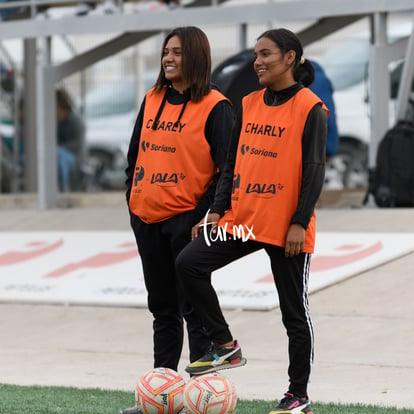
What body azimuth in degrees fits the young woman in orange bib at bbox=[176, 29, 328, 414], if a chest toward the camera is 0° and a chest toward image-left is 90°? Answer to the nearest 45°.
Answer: approximately 45°

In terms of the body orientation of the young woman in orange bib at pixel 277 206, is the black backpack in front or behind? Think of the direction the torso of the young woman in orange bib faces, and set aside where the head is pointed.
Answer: behind

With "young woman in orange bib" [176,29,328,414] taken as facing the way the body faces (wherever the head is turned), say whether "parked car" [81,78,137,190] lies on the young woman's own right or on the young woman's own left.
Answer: on the young woman's own right
